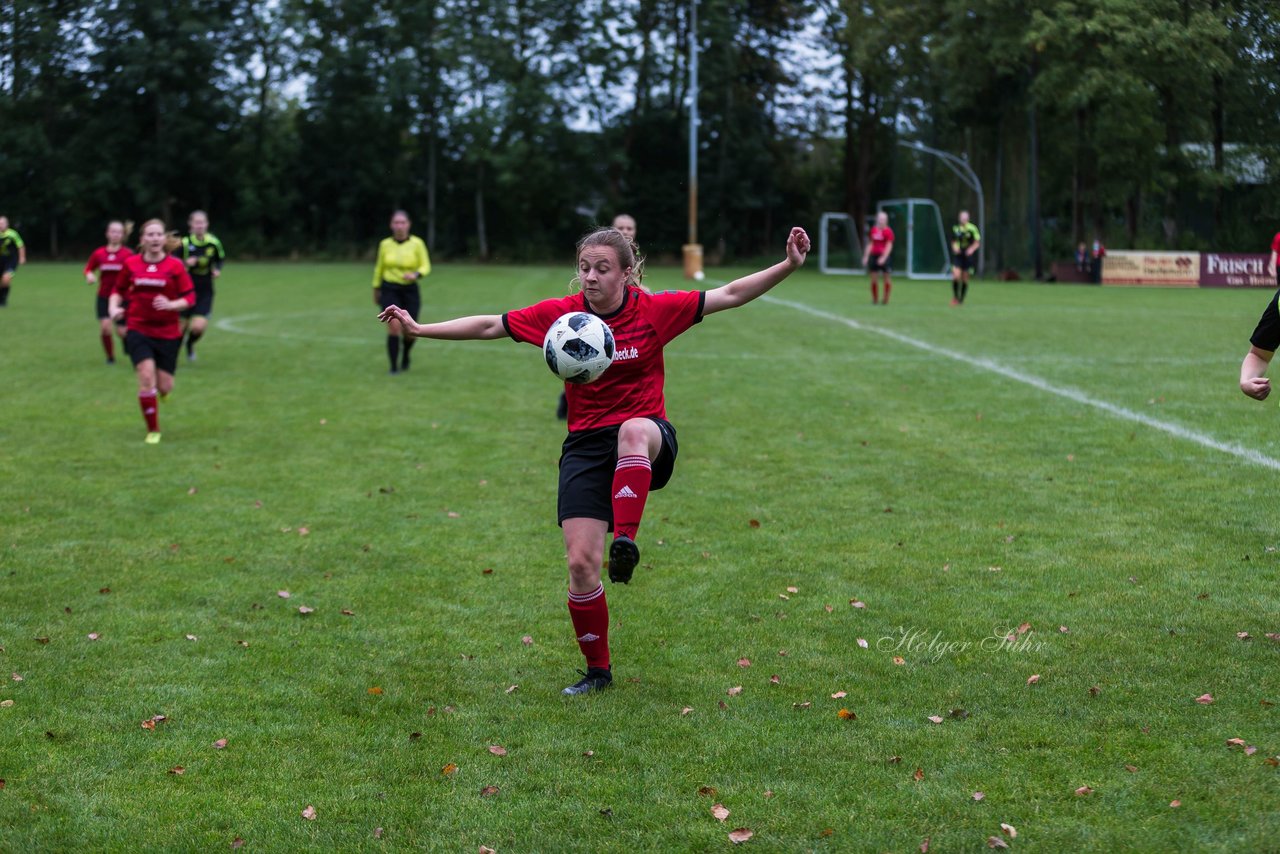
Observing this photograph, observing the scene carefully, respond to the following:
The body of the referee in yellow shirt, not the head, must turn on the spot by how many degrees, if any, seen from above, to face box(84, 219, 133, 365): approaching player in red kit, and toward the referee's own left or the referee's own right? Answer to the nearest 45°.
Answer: approximately 135° to the referee's own right

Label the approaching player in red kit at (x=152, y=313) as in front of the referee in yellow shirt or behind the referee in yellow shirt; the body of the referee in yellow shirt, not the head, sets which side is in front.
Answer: in front

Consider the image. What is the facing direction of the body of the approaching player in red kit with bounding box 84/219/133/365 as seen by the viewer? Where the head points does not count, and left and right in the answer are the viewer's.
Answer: facing the viewer

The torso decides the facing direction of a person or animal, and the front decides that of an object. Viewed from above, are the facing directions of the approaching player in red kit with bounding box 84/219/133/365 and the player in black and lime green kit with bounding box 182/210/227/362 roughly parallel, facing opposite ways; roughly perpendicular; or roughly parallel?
roughly parallel

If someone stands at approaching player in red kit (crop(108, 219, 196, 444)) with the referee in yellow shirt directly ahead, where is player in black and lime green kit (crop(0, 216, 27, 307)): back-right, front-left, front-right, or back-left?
front-left

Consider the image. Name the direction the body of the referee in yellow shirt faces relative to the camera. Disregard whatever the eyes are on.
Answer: toward the camera

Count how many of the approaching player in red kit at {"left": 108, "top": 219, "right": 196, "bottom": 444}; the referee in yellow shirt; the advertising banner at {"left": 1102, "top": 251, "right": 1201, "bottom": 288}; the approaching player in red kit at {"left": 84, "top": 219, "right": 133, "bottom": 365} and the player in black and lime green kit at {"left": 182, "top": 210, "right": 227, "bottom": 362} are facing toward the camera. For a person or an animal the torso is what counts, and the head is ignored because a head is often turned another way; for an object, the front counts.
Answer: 5

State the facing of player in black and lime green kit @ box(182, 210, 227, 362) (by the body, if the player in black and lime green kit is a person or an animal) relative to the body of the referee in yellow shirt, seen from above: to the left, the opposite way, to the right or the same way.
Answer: the same way

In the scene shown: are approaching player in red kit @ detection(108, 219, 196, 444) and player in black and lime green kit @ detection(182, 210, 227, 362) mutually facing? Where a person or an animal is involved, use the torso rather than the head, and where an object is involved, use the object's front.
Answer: no

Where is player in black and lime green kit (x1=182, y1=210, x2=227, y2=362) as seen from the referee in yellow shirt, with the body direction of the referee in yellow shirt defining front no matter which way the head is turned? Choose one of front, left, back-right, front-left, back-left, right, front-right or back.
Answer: back-right

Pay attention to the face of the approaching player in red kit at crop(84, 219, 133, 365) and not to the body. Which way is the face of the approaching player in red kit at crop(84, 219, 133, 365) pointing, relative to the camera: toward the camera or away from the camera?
toward the camera

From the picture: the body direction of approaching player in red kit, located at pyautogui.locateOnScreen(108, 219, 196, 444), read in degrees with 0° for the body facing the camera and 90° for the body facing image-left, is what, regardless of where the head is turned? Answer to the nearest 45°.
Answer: approximately 0°

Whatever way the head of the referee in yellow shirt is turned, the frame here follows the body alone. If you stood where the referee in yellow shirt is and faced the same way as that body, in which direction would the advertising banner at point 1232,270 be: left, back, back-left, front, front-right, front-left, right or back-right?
back-left

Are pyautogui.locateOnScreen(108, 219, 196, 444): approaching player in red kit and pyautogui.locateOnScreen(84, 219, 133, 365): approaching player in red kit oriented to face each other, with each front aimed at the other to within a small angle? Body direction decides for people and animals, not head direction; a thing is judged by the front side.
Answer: no

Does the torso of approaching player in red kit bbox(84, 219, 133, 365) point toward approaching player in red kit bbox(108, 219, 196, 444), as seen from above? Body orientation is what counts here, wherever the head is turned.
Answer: yes

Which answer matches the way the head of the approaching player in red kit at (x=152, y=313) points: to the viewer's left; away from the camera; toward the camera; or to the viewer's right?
toward the camera

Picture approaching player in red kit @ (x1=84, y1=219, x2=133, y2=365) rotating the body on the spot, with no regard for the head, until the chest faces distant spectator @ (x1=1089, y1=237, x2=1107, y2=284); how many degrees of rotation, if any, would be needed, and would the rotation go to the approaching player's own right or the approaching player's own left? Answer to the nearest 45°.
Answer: approximately 135° to the approaching player's own left

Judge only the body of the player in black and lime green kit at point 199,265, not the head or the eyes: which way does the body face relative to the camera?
toward the camera
